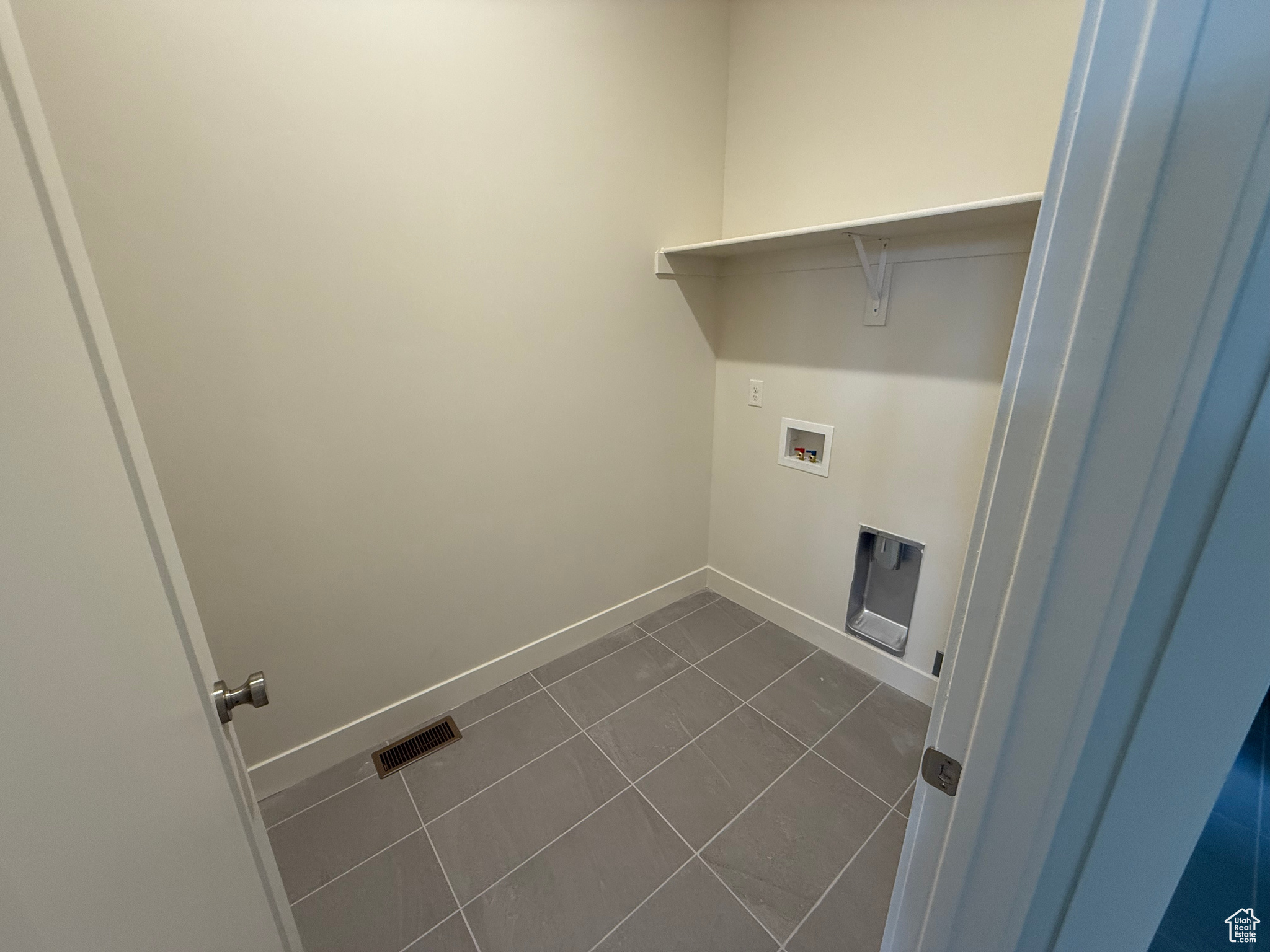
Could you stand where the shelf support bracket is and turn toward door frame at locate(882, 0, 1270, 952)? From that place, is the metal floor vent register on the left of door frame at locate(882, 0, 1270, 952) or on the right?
right

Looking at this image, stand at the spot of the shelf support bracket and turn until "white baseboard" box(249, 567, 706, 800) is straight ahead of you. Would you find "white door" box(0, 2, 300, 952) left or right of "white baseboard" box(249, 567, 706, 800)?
left

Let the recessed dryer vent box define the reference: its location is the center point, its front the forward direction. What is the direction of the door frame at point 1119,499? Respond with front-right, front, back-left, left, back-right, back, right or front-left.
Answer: front-left

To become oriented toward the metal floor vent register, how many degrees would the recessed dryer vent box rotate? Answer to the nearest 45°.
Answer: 0° — it already faces it

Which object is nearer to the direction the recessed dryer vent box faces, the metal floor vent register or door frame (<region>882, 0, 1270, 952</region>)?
the metal floor vent register

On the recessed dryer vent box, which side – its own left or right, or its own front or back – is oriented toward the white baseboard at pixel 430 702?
front

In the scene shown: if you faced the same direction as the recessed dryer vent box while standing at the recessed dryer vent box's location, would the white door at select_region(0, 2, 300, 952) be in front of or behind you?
in front

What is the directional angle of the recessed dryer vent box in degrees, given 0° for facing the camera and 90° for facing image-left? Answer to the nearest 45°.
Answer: approximately 45°
